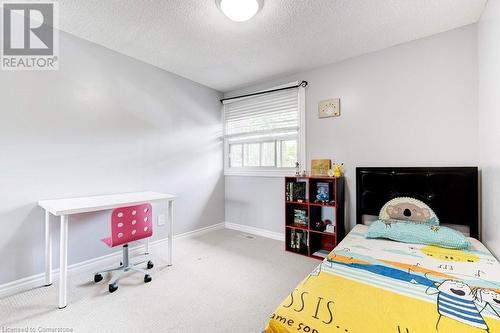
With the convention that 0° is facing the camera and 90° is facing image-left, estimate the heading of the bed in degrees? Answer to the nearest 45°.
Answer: approximately 0°

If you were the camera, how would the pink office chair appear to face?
facing away from the viewer and to the left of the viewer

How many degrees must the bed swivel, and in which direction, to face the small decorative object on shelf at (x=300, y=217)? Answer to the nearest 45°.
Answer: approximately 135° to its right

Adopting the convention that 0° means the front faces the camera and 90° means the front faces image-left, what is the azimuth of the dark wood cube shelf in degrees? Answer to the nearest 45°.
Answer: approximately 45°
